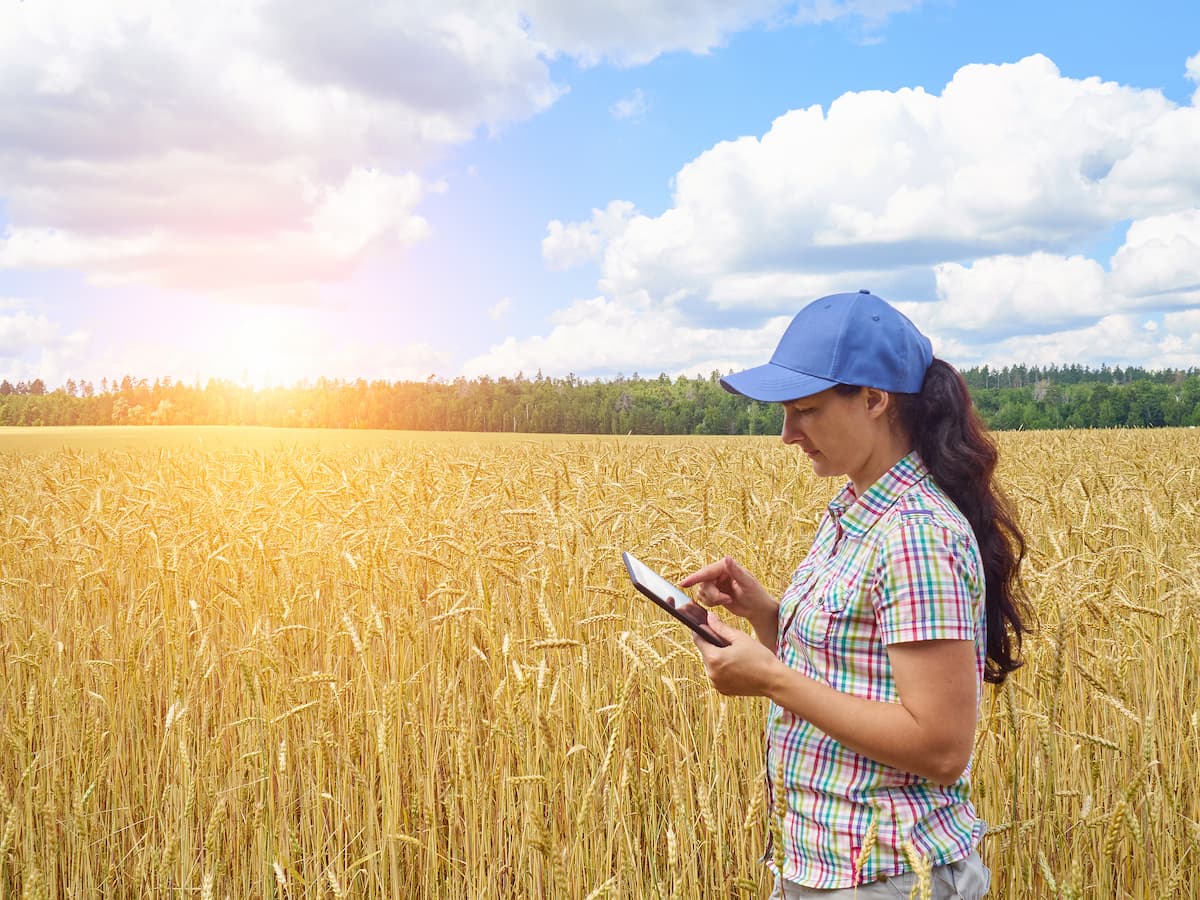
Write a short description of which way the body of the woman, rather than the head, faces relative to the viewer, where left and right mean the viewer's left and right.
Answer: facing to the left of the viewer

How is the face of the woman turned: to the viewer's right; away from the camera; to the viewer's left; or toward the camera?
to the viewer's left
